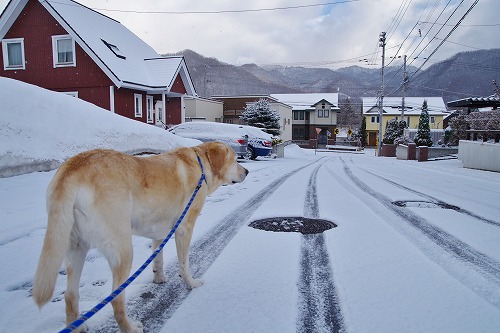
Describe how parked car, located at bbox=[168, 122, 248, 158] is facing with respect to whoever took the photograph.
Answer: facing to the left of the viewer

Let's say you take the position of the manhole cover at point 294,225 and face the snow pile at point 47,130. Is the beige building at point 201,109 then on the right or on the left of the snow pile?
right

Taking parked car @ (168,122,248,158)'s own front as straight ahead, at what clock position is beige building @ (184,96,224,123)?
The beige building is roughly at 3 o'clock from the parked car.

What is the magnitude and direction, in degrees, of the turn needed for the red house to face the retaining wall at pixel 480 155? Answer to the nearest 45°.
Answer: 0° — it already faces it

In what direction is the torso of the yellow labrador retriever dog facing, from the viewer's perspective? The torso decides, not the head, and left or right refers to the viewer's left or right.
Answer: facing away from the viewer and to the right of the viewer

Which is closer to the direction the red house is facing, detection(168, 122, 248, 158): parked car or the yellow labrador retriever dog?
the parked car

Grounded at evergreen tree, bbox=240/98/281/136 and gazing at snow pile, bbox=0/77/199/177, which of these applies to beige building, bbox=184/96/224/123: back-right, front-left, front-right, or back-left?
back-right

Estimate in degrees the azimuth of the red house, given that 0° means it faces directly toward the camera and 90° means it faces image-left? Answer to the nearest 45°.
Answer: approximately 315°

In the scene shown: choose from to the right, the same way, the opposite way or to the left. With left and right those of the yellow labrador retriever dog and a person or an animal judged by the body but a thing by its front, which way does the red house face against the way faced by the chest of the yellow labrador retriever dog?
to the right
